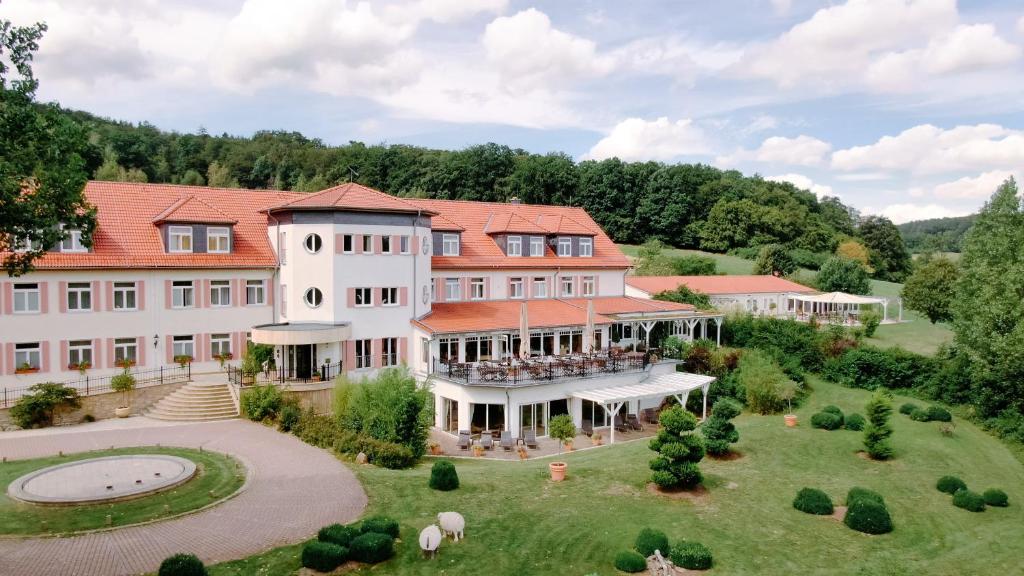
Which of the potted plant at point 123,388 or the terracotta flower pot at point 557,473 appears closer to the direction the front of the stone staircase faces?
the terracotta flower pot

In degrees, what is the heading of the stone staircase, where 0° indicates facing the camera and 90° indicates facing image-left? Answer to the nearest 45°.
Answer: approximately 0°

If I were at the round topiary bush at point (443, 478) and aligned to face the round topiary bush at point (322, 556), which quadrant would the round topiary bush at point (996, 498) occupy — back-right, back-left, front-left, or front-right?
back-left

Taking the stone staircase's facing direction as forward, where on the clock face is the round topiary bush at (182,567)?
The round topiary bush is roughly at 12 o'clock from the stone staircase.

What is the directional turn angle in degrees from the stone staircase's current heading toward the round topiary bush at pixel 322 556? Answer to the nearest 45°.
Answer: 0° — it already faces it

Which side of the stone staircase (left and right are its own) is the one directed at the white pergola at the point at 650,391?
left

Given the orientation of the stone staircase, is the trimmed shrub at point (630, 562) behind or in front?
in front

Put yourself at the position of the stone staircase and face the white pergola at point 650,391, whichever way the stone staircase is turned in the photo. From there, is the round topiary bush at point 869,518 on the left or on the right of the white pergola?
right

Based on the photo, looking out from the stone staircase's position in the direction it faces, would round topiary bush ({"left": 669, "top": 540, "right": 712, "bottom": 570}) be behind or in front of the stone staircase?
in front

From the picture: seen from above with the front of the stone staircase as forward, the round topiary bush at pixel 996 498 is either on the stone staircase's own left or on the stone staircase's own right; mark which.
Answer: on the stone staircase's own left

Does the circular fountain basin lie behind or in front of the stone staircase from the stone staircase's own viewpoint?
in front

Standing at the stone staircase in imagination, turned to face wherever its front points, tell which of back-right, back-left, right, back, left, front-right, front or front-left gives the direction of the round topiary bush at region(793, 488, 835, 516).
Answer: front-left

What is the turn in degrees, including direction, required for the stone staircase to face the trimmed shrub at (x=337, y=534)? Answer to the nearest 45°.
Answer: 0° — it already faces it
